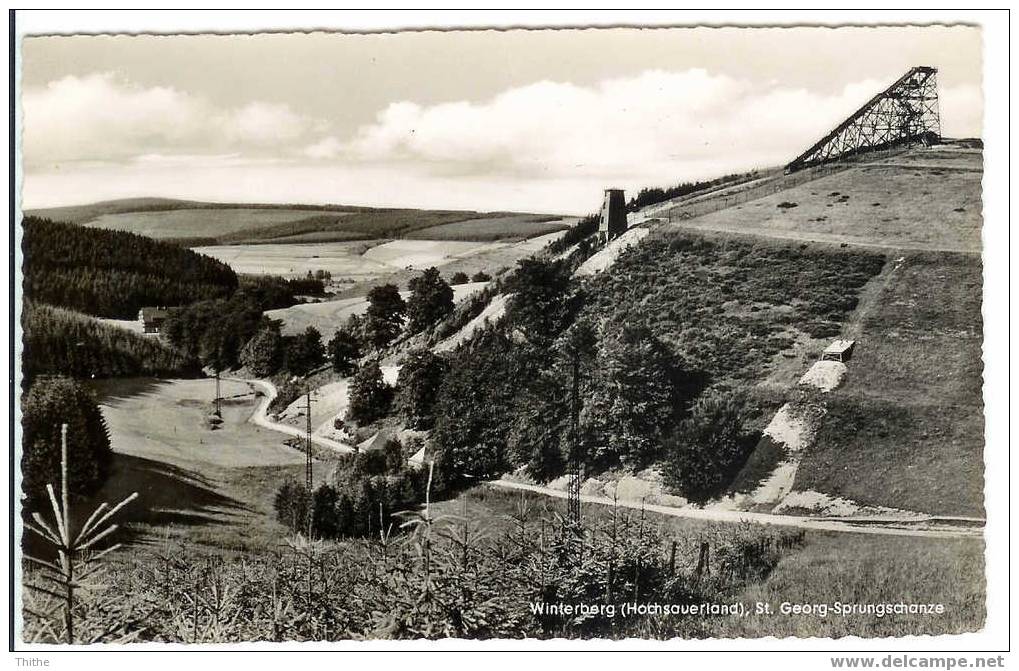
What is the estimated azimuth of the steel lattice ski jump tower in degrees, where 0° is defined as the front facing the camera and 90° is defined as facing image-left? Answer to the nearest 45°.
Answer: approximately 90°

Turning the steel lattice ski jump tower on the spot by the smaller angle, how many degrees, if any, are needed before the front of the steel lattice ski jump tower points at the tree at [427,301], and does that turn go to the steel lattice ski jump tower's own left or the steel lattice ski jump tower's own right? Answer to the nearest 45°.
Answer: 0° — it already faces it
